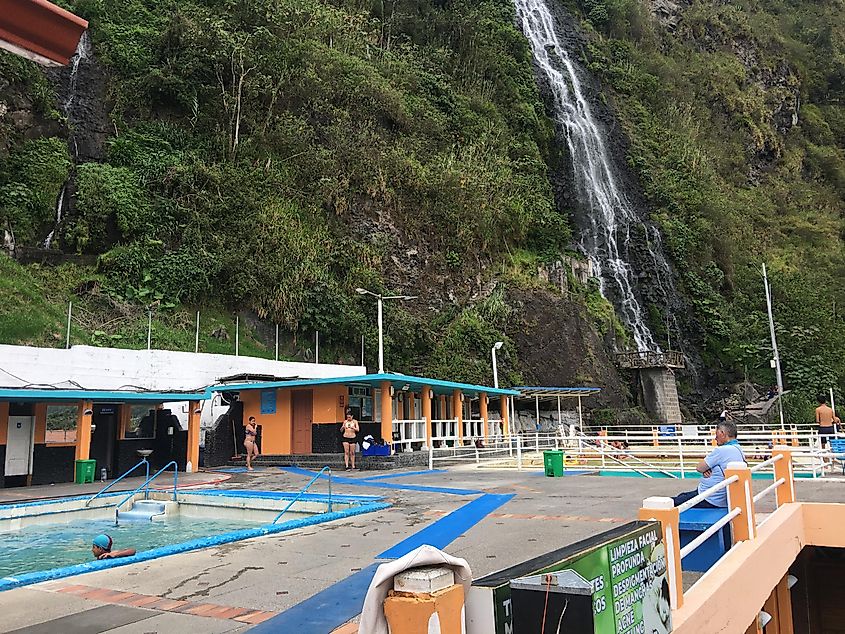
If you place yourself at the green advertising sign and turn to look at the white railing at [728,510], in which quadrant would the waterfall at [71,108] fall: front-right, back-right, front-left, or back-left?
front-left

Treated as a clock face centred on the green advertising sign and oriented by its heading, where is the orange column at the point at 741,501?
The orange column is roughly at 8 o'clock from the green advertising sign.

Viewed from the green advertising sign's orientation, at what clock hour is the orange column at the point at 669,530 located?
The orange column is roughly at 8 o'clock from the green advertising sign.

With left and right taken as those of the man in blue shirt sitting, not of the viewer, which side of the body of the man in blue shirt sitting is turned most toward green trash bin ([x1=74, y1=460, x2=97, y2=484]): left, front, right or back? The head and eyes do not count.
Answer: front

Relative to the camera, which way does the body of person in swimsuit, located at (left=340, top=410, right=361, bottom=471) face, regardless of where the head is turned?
toward the camera

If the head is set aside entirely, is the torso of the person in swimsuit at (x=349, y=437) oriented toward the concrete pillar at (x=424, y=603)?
yes

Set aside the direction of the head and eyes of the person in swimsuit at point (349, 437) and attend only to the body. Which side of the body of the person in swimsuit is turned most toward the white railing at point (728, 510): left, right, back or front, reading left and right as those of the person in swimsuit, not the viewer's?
front

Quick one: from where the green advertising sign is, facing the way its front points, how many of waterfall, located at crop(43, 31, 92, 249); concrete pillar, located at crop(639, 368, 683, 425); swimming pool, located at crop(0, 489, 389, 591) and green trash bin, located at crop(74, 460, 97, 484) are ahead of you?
0

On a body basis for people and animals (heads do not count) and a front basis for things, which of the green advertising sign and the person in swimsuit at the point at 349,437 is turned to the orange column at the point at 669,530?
the person in swimsuit

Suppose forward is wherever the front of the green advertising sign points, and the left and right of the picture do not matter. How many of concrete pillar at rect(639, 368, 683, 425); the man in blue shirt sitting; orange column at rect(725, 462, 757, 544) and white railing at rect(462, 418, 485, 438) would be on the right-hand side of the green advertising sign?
0

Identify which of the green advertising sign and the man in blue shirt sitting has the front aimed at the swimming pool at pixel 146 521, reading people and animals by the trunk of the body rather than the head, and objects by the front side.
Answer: the man in blue shirt sitting

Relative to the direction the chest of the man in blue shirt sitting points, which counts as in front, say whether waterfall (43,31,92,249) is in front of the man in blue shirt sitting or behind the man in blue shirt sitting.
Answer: in front

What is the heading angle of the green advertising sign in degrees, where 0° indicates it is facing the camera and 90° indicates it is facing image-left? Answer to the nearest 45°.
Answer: approximately 315°

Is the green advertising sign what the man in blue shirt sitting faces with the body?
no

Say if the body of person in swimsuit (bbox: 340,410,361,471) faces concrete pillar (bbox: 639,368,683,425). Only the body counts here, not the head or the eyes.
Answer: no

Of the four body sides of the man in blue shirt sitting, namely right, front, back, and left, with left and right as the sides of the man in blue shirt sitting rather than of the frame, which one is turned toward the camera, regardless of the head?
left

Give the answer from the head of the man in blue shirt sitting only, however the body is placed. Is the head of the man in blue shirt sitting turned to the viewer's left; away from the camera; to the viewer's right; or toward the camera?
to the viewer's left
